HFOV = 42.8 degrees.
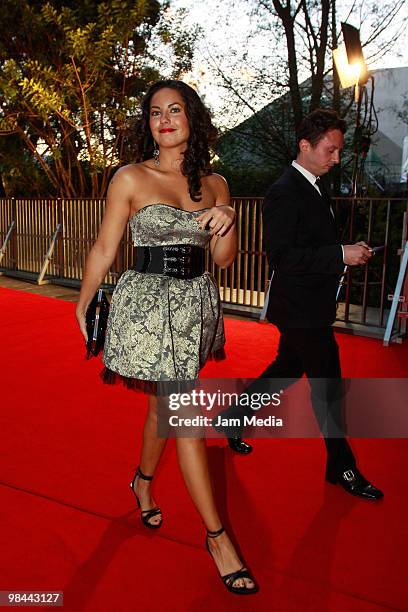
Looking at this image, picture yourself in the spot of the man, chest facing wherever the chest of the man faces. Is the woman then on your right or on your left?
on your right

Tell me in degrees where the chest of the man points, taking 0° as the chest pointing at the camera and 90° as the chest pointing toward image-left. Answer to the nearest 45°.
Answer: approximately 270°

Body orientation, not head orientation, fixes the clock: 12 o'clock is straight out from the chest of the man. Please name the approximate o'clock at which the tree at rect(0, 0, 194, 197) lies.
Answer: The tree is roughly at 8 o'clock from the man.
